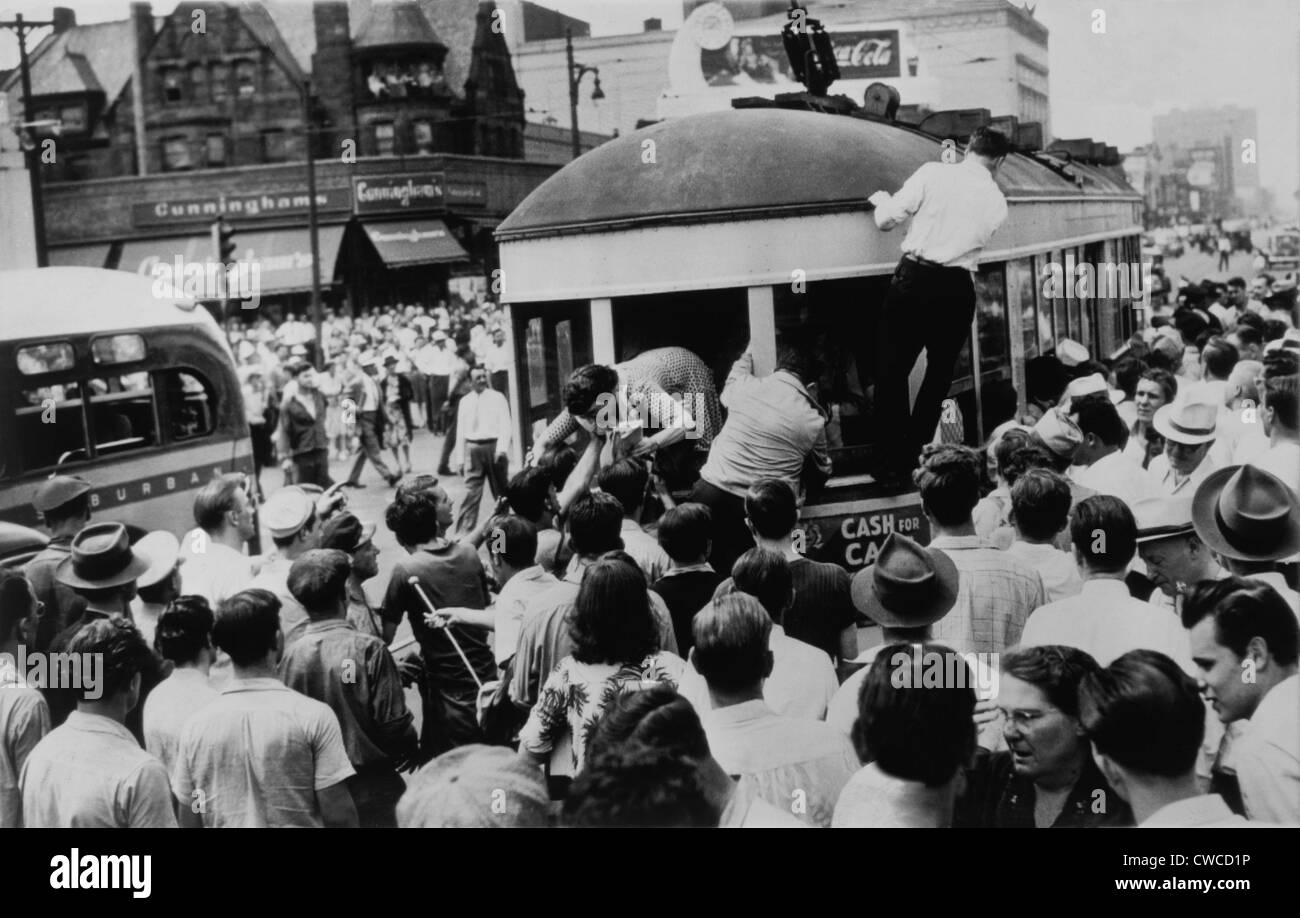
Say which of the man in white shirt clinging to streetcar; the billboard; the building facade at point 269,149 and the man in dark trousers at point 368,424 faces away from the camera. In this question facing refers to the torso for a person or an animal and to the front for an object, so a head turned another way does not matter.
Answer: the man in white shirt clinging to streetcar

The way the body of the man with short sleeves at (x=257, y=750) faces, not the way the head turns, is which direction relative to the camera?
away from the camera

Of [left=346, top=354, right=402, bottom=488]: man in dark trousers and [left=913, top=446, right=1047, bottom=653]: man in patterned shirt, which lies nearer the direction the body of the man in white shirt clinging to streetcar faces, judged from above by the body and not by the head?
the man in dark trousers

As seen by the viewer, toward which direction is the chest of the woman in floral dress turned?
away from the camera

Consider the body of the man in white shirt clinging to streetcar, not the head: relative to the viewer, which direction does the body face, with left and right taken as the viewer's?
facing away from the viewer

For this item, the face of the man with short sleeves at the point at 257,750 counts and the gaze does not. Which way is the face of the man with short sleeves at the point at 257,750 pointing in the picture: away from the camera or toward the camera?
away from the camera

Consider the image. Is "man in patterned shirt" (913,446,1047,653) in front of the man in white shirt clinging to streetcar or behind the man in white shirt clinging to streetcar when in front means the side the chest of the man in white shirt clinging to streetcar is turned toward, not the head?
behind

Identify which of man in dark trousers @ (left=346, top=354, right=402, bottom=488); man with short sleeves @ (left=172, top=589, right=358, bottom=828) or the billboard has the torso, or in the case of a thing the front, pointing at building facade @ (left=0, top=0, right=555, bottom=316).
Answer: the man with short sleeves
